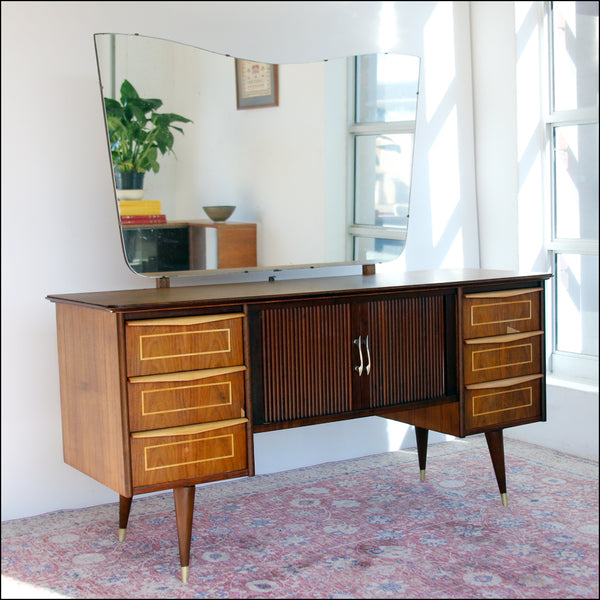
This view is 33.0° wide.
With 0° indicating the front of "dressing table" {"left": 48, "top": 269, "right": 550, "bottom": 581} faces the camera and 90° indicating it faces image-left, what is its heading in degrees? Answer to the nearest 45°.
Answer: approximately 315°

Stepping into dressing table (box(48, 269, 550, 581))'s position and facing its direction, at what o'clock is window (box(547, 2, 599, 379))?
The window is roughly at 9 o'clock from the dressing table.
